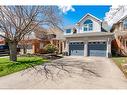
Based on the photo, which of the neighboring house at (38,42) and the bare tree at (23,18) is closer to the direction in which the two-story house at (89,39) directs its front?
the bare tree

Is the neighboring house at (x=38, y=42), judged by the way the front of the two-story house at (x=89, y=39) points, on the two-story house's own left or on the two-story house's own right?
on the two-story house's own right

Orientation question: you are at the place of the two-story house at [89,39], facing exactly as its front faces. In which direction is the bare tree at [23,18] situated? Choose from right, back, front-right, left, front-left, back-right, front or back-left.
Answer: front-right

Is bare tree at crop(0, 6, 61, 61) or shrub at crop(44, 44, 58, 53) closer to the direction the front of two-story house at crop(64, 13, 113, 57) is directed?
the bare tree

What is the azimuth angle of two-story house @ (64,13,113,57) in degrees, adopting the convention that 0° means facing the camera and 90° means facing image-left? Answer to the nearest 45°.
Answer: approximately 0°

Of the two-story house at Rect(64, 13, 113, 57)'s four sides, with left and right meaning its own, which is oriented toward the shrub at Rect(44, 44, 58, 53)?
right
